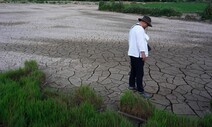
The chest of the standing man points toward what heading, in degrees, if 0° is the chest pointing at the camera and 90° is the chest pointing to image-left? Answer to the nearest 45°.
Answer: approximately 270°
